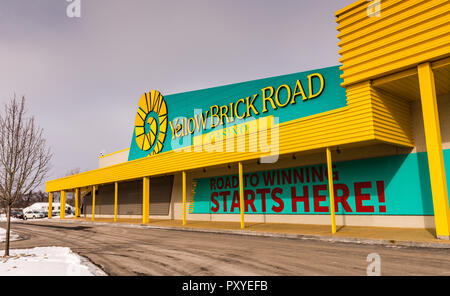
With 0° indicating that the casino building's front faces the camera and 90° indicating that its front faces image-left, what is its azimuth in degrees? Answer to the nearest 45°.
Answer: approximately 45°

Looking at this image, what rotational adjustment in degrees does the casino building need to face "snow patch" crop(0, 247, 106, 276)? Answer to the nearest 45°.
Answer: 0° — it already faces it
